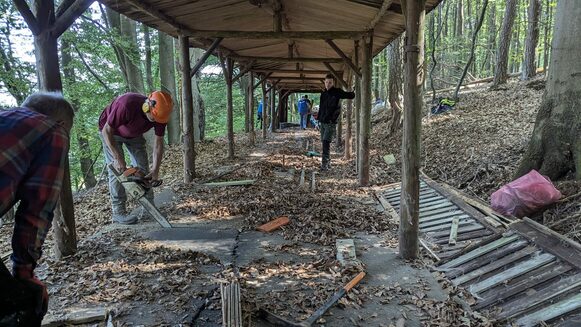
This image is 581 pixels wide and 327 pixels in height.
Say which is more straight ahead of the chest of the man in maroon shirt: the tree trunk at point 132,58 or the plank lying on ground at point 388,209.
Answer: the plank lying on ground

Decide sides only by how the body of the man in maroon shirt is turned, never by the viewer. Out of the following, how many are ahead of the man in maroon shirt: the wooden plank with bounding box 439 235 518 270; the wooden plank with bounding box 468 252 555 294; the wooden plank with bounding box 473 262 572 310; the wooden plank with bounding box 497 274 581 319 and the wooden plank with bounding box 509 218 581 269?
5

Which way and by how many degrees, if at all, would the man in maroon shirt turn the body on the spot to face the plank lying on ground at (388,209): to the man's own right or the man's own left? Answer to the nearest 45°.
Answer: approximately 45° to the man's own left

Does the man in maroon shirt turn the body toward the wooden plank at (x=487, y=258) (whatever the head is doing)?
yes

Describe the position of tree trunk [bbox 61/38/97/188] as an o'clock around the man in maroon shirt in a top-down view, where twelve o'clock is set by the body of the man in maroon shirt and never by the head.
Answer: The tree trunk is roughly at 7 o'clock from the man in maroon shirt.

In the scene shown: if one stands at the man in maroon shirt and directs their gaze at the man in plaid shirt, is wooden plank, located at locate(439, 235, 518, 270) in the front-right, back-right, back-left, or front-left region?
front-left

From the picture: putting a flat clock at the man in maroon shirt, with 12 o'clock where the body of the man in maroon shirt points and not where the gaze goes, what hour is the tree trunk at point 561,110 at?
The tree trunk is roughly at 11 o'clock from the man in maroon shirt.

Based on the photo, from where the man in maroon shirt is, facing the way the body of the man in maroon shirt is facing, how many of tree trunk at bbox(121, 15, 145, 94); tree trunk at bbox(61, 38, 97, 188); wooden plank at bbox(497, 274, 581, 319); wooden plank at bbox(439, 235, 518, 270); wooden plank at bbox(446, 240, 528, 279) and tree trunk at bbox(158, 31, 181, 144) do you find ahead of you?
3

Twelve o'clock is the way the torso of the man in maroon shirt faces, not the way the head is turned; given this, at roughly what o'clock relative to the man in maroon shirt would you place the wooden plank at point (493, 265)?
The wooden plank is roughly at 12 o'clock from the man in maroon shirt.

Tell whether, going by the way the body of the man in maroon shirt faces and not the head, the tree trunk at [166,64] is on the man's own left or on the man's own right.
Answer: on the man's own left

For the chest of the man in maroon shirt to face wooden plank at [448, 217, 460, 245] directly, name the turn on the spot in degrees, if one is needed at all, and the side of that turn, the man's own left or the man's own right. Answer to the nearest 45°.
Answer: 0° — they already face it

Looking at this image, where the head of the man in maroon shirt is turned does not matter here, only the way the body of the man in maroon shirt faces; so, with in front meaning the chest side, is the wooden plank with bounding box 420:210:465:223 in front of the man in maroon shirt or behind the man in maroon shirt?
in front

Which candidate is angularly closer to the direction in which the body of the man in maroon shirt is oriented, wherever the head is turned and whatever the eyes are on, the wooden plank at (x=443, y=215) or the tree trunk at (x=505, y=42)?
the wooden plank

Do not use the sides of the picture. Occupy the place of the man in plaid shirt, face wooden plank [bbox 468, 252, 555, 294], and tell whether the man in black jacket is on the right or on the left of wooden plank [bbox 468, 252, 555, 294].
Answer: left

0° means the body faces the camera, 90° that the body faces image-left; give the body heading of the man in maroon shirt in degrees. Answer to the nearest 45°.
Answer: approximately 315°

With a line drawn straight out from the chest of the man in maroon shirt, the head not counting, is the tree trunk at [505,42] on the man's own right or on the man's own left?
on the man's own left

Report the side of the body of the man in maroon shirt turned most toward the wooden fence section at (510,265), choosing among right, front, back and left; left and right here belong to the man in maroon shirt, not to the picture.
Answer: front

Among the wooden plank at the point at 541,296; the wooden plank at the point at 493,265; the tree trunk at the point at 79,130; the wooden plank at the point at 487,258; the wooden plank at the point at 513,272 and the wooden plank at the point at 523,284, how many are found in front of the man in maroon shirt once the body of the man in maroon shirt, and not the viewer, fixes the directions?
5

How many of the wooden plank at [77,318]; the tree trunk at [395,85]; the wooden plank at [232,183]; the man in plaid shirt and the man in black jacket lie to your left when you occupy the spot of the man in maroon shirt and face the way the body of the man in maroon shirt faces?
3

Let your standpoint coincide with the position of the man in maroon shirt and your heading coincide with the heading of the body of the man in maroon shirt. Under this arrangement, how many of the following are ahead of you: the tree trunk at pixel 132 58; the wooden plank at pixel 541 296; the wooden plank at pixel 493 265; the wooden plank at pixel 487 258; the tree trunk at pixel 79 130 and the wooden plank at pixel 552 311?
4
